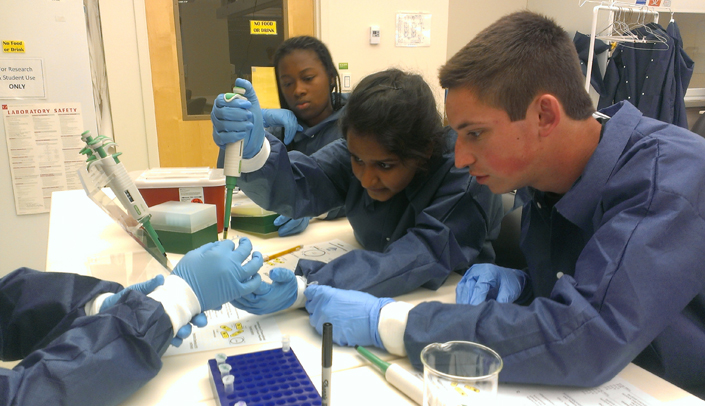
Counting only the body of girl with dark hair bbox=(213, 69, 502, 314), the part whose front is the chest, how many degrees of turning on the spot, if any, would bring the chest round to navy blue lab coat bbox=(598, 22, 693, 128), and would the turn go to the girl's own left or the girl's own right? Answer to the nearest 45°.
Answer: approximately 180°

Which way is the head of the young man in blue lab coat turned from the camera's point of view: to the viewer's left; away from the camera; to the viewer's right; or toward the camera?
to the viewer's left

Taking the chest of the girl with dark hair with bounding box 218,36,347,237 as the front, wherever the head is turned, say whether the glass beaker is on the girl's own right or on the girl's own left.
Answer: on the girl's own left

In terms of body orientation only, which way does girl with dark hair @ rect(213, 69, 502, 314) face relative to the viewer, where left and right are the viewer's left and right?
facing the viewer and to the left of the viewer

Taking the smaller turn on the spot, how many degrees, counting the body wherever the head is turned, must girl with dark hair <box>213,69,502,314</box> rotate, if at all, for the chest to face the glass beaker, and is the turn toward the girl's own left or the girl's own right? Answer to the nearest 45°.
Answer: approximately 45° to the girl's own left

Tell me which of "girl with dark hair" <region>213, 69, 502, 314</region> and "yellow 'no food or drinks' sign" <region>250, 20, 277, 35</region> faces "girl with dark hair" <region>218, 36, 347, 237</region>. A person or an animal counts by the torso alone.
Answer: the yellow 'no food or drinks' sign

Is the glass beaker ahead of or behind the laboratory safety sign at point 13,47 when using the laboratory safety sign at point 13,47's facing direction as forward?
ahead

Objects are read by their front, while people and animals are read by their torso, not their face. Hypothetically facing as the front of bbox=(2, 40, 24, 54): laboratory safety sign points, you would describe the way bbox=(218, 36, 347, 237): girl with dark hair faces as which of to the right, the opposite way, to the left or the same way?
the same way

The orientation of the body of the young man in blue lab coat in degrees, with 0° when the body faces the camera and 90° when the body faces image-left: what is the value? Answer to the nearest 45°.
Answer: approximately 90°

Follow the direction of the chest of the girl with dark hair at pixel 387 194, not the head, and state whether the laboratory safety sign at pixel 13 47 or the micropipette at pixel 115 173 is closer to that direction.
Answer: the micropipette

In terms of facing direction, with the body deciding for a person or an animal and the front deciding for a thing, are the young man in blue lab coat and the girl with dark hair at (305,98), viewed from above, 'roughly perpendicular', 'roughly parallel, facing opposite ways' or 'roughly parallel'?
roughly perpendicular
